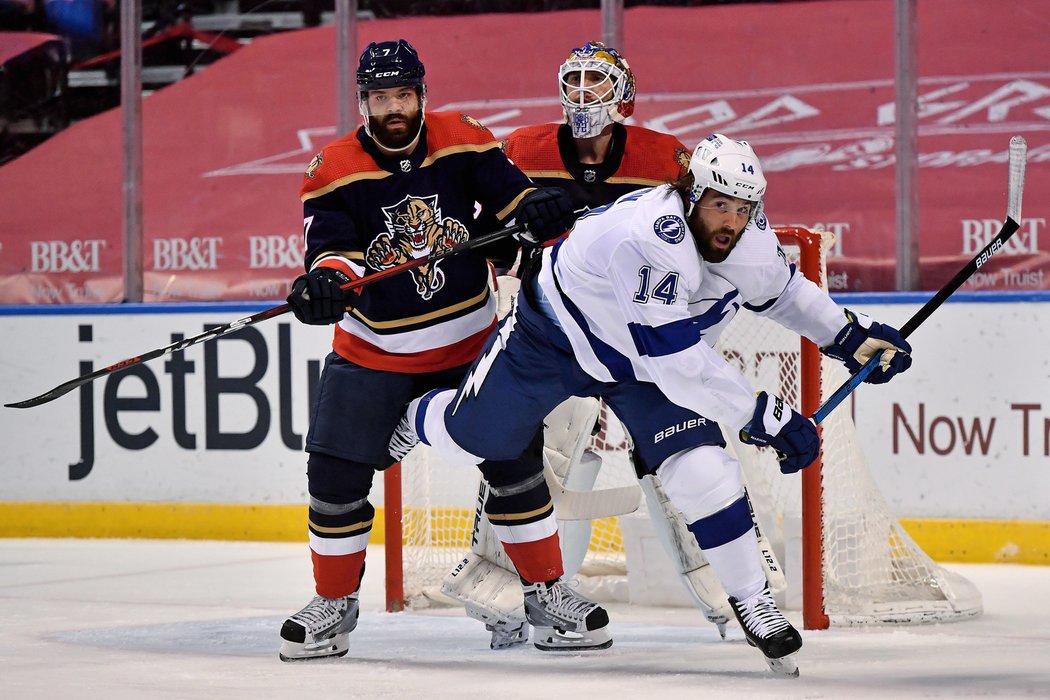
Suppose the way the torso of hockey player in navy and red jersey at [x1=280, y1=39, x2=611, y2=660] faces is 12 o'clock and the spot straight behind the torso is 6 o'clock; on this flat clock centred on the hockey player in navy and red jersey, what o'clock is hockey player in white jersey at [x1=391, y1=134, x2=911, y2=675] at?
The hockey player in white jersey is roughly at 10 o'clock from the hockey player in navy and red jersey.

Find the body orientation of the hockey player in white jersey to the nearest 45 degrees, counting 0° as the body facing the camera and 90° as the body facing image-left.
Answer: approximately 315°

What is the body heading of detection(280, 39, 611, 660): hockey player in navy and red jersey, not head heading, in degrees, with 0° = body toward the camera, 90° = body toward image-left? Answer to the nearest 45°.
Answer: approximately 0°
